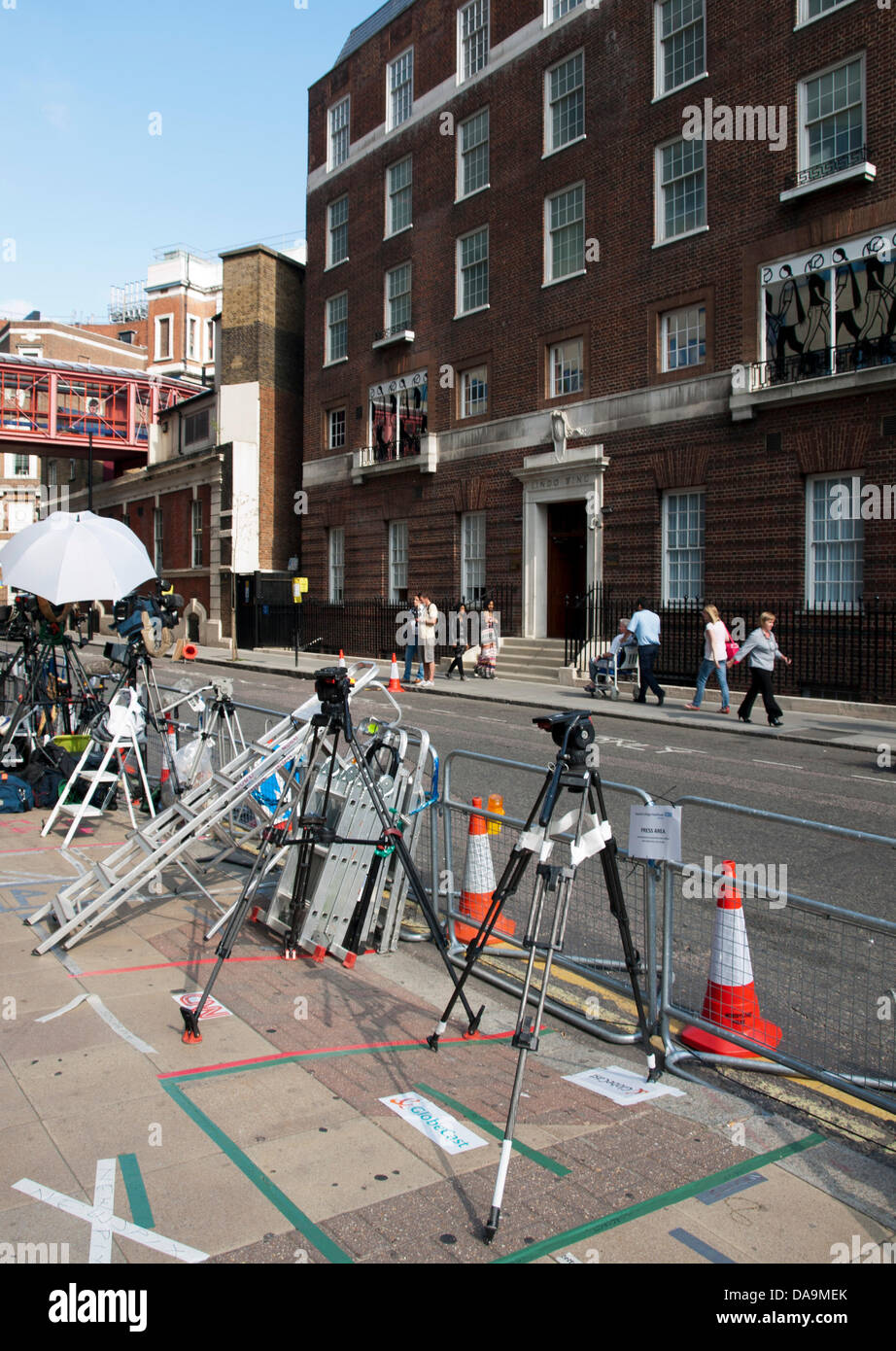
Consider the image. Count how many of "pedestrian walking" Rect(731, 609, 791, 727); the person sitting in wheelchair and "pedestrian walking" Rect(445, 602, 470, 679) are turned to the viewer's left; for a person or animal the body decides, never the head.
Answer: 1

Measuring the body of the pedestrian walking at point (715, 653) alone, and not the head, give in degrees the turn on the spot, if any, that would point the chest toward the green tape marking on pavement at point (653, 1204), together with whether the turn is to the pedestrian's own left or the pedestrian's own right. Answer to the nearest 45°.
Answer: approximately 135° to the pedestrian's own left

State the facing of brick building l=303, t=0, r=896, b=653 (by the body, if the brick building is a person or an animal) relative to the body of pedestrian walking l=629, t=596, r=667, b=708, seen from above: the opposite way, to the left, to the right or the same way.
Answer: to the left

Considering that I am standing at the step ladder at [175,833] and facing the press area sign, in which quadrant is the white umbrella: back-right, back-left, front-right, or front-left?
back-left

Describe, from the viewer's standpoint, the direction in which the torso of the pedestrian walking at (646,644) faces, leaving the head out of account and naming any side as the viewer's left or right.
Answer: facing away from the viewer and to the left of the viewer

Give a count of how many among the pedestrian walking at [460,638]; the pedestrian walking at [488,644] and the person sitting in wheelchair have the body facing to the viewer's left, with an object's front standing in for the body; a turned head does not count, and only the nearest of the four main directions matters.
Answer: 1

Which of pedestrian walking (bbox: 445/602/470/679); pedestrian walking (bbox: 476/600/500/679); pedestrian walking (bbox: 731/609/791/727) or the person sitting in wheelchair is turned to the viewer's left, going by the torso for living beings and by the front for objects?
the person sitting in wheelchair

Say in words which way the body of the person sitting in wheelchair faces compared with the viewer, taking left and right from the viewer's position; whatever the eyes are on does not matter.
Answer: facing to the left of the viewer

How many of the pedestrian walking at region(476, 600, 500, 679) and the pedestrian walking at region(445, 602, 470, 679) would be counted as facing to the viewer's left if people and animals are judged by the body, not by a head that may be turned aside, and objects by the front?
0
